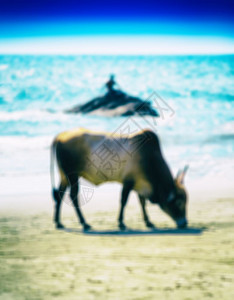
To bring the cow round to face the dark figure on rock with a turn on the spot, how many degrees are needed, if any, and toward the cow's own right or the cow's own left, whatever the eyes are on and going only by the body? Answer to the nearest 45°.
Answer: approximately 90° to the cow's own left

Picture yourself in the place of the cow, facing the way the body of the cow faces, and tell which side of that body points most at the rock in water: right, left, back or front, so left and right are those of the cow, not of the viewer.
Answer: left

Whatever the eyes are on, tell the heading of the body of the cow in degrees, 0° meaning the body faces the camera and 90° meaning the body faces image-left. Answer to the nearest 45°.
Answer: approximately 270°
